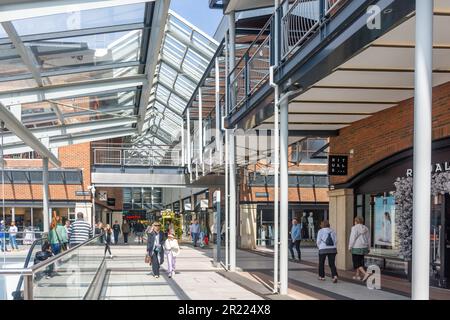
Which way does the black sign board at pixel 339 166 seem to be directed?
toward the camera

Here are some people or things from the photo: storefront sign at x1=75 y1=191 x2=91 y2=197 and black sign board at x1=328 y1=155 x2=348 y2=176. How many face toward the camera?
2

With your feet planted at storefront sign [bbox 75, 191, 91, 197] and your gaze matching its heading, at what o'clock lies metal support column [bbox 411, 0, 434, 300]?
The metal support column is roughly at 12 o'clock from the storefront sign.

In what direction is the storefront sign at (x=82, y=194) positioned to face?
toward the camera

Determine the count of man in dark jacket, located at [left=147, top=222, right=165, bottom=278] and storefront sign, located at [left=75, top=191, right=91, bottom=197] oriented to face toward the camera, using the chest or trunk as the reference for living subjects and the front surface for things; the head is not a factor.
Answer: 2

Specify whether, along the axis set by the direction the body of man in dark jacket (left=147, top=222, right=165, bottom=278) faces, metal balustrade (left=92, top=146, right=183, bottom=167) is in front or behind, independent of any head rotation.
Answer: behind

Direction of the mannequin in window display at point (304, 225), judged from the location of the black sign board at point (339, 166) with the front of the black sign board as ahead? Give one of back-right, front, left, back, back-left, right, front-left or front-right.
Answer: back

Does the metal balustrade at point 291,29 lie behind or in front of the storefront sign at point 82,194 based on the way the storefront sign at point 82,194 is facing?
in front

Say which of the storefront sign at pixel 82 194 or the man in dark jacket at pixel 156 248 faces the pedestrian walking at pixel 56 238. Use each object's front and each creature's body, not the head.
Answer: the storefront sign

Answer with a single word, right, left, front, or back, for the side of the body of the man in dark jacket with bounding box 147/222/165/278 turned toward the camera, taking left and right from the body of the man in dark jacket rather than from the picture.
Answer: front
